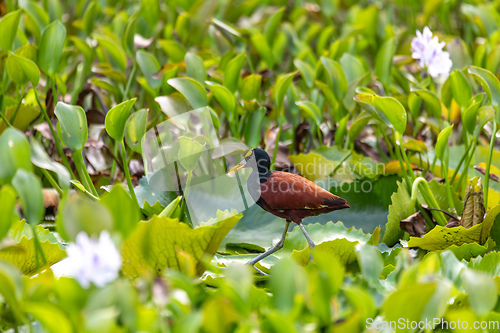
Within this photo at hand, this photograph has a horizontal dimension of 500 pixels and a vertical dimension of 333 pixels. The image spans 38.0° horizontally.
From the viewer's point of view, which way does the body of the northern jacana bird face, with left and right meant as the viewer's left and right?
facing to the left of the viewer
